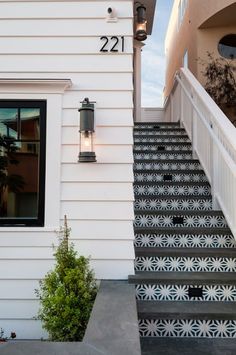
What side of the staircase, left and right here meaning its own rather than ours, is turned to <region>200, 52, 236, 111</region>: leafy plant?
back

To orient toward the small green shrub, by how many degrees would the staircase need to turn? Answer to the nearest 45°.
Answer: approximately 45° to its right

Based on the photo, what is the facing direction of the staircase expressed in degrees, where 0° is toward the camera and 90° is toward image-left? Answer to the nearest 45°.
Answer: approximately 0°
